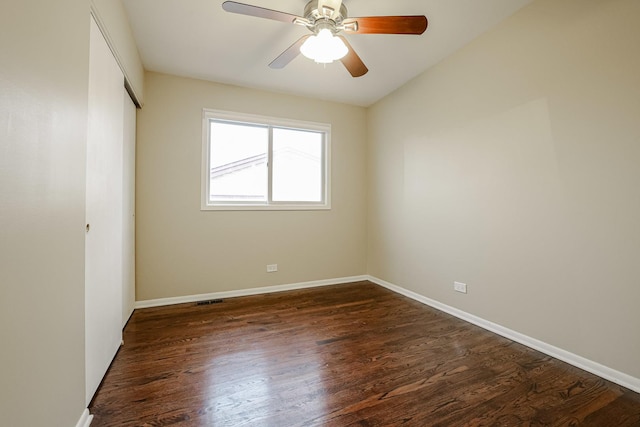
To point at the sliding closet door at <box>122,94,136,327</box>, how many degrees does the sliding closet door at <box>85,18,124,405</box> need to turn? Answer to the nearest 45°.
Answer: approximately 90° to its left

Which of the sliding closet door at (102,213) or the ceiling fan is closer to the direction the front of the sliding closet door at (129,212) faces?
the ceiling fan

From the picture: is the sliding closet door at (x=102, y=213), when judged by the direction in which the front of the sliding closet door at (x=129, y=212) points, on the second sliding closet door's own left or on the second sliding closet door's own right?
on the second sliding closet door's own right

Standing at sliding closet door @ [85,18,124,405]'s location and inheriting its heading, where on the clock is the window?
The window is roughly at 11 o'clock from the sliding closet door.

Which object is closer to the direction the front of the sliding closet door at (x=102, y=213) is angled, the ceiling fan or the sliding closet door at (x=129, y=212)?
the ceiling fan

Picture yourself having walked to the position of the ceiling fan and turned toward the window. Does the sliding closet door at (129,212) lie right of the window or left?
left

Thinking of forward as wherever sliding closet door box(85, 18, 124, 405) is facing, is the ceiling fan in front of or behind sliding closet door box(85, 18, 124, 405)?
in front

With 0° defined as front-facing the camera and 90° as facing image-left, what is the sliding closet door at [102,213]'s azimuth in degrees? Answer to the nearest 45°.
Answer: approximately 270°

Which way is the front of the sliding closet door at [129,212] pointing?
to the viewer's right

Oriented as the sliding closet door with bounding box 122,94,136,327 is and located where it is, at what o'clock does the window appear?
The window is roughly at 12 o'clock from the sliding closet door.
